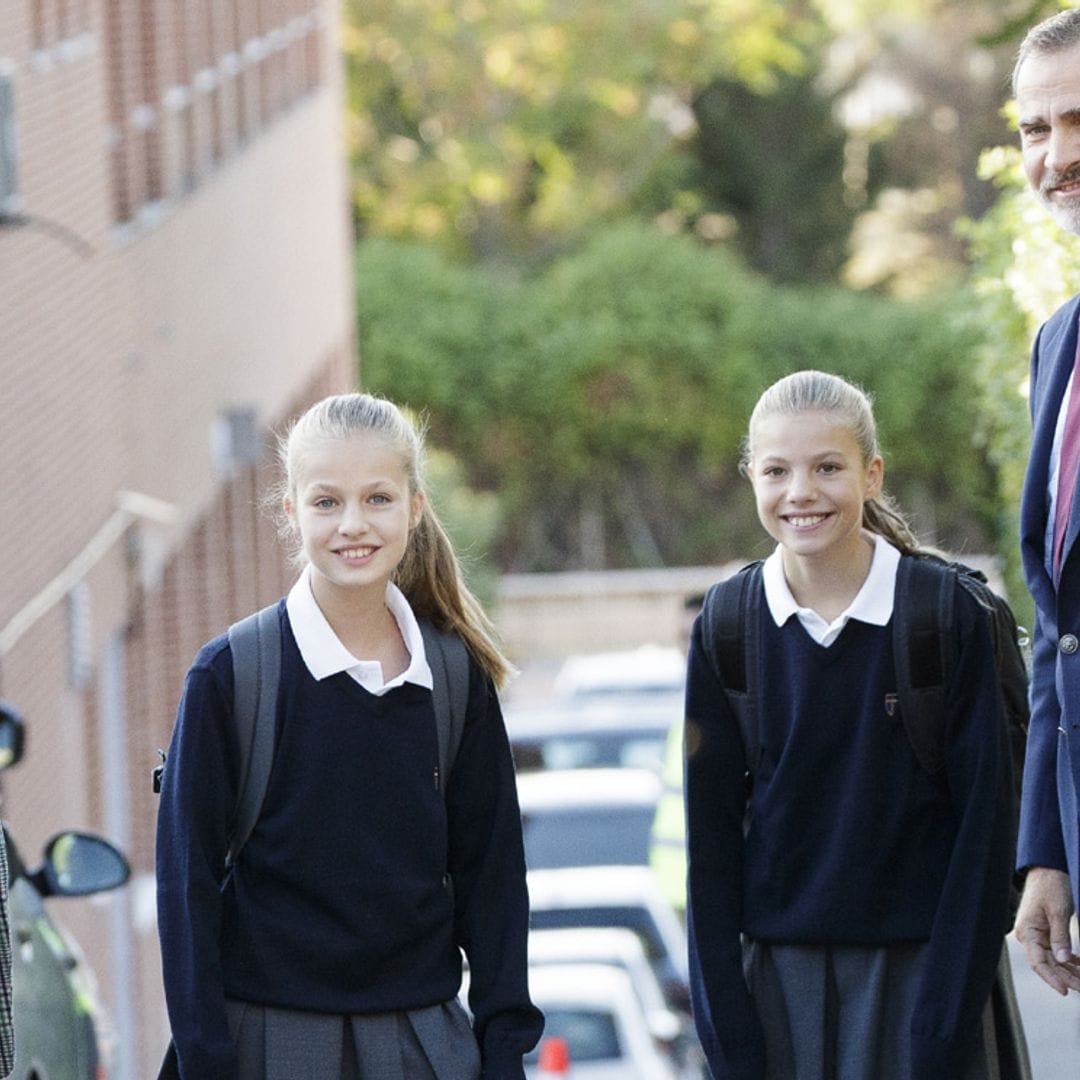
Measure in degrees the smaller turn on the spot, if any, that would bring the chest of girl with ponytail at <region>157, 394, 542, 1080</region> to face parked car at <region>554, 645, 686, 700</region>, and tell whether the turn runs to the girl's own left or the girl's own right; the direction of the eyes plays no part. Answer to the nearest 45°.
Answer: approximately 180°

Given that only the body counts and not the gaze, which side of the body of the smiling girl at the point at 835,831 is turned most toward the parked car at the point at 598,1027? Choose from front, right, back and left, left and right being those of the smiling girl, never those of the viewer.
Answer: back

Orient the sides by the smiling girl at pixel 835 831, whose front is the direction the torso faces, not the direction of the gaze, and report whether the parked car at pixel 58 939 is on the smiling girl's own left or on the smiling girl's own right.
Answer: on the smiling girl's own right

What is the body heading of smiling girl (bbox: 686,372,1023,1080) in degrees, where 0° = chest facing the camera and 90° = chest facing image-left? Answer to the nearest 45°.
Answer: approximately 0°

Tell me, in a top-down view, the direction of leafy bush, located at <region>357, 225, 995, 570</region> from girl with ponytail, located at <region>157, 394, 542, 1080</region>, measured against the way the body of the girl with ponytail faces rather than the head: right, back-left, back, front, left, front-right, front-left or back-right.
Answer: back

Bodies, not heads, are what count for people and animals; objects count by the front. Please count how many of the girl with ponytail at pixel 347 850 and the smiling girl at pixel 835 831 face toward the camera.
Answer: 2

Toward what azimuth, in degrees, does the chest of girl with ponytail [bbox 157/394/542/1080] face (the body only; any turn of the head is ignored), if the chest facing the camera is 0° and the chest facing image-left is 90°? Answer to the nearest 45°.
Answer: approximately 0°

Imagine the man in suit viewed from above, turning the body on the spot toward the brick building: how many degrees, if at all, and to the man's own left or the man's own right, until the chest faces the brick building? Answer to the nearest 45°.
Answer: approximately 90° to the man's own right
